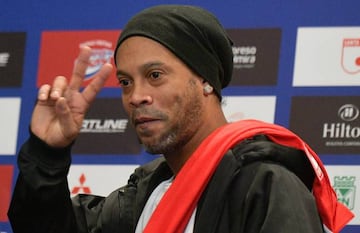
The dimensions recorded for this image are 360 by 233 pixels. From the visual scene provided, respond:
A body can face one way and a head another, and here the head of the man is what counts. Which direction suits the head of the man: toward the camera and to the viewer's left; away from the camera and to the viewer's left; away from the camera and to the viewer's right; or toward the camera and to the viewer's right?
toward the camera and to the viewer's left

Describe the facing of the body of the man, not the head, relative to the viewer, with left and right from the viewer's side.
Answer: facing the viewer and to the left of the viewer
